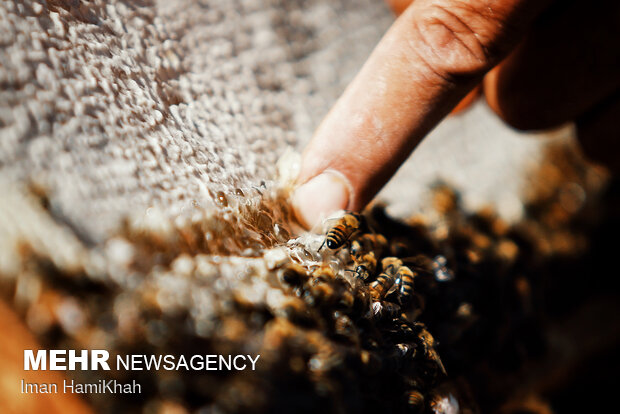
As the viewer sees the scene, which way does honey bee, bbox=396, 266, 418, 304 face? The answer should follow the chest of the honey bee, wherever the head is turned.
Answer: away from the camera

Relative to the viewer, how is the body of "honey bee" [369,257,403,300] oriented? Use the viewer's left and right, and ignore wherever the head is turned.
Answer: facing away from the viewer and to the right of the viewer

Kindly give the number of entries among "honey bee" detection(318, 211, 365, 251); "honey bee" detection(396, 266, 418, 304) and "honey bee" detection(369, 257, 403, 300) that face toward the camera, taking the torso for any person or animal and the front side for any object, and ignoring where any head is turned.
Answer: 0

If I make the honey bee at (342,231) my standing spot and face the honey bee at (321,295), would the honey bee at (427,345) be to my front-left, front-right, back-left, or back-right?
front-left

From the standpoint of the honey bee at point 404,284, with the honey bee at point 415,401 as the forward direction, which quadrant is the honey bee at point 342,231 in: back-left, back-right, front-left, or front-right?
back-right
